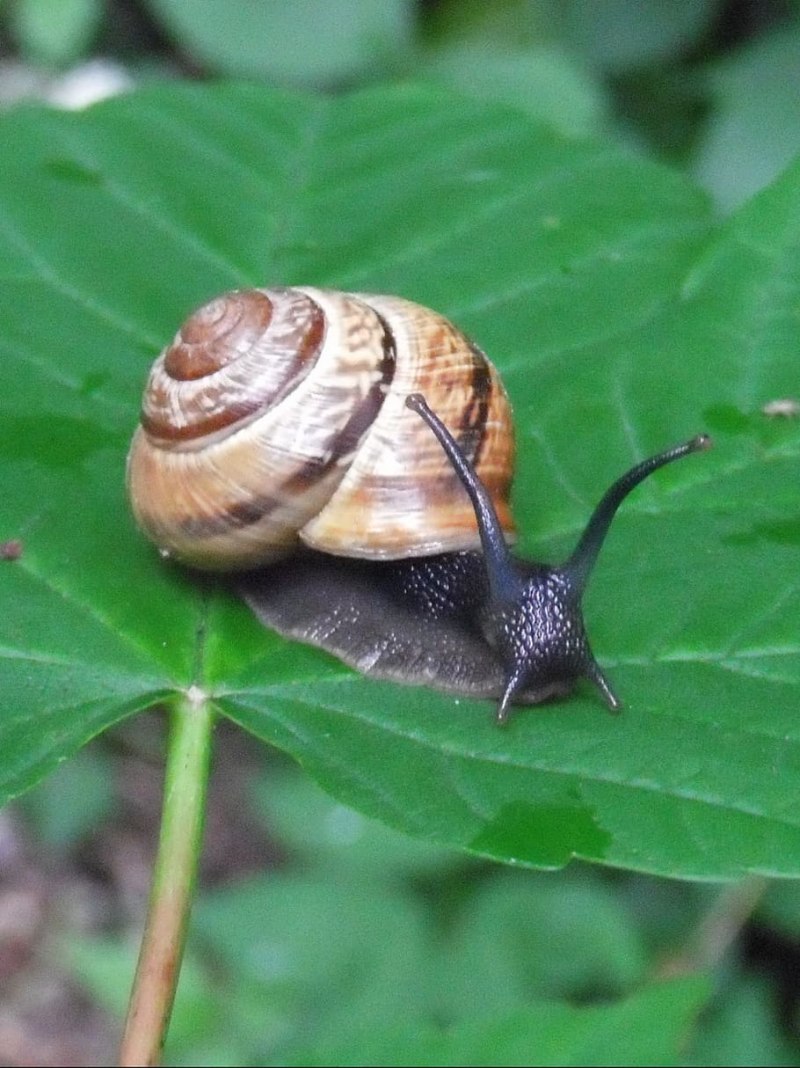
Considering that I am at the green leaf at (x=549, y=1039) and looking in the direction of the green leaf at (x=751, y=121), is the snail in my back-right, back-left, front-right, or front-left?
front-left

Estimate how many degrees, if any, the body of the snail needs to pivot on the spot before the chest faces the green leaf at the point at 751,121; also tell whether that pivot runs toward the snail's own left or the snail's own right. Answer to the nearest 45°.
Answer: approximately 90° to the snail's own left

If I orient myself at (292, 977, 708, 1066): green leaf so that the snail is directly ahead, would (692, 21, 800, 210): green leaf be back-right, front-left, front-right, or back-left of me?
front-right

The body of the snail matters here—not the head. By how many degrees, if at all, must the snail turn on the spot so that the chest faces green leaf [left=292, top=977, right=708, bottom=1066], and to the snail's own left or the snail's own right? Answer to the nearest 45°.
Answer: approximately 45° to the snail's own right
